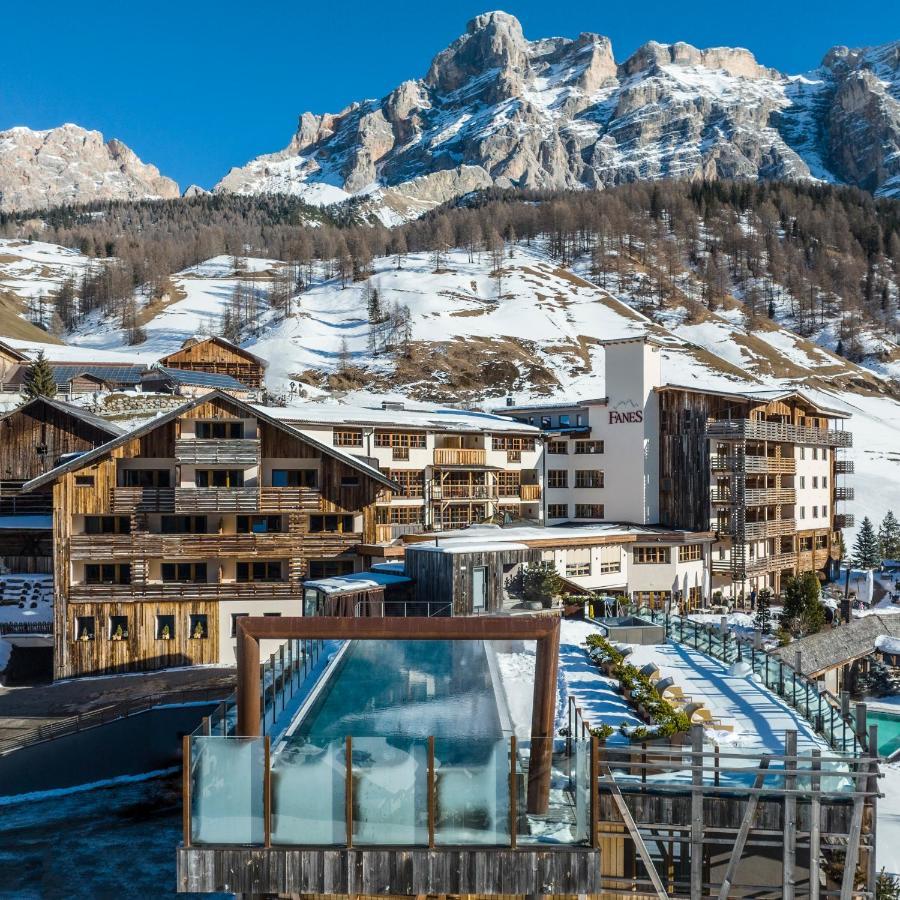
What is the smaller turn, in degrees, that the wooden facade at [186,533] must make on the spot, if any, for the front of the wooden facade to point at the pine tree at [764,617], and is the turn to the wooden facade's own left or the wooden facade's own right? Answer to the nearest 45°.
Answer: approximately 90° to the wooden facade's own left

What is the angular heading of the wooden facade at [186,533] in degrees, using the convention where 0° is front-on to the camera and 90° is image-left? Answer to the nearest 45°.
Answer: approximately 0°

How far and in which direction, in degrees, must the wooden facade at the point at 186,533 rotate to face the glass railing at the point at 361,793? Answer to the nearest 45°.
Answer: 0° — it already faces it

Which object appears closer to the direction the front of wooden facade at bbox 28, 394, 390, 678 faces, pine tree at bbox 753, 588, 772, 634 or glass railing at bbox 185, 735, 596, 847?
the glass railing
